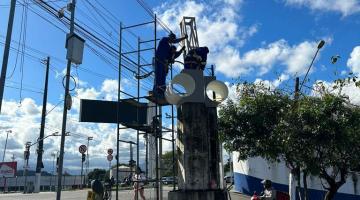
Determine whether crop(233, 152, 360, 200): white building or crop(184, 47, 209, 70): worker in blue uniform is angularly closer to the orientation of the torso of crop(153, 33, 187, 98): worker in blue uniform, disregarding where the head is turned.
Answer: the worker in blue uniform

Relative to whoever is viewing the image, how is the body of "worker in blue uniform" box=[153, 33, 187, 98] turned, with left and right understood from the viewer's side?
facing to the right of the viewer

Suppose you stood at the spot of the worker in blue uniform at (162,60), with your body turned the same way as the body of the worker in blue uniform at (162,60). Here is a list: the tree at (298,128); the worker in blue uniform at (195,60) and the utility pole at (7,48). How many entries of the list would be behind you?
1

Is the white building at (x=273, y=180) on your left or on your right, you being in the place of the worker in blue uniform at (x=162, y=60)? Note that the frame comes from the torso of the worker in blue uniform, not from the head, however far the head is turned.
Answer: on your left

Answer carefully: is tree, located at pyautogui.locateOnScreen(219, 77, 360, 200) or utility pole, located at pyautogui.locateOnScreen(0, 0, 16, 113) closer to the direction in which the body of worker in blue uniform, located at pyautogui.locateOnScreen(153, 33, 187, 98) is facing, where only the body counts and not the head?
the tree

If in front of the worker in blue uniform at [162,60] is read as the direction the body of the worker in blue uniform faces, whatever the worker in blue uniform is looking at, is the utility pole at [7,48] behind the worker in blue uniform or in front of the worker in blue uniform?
behind

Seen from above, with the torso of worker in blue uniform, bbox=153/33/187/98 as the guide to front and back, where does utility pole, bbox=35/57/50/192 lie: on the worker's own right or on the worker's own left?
on the worker's own left

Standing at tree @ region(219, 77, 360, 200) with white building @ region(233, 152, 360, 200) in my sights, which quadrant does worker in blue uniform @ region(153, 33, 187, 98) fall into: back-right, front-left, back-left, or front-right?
back-left

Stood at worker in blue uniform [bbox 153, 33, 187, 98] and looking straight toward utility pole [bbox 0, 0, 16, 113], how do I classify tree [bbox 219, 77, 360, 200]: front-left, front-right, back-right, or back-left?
back-right

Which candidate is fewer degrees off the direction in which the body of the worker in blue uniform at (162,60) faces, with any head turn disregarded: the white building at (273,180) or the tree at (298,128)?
the tree
